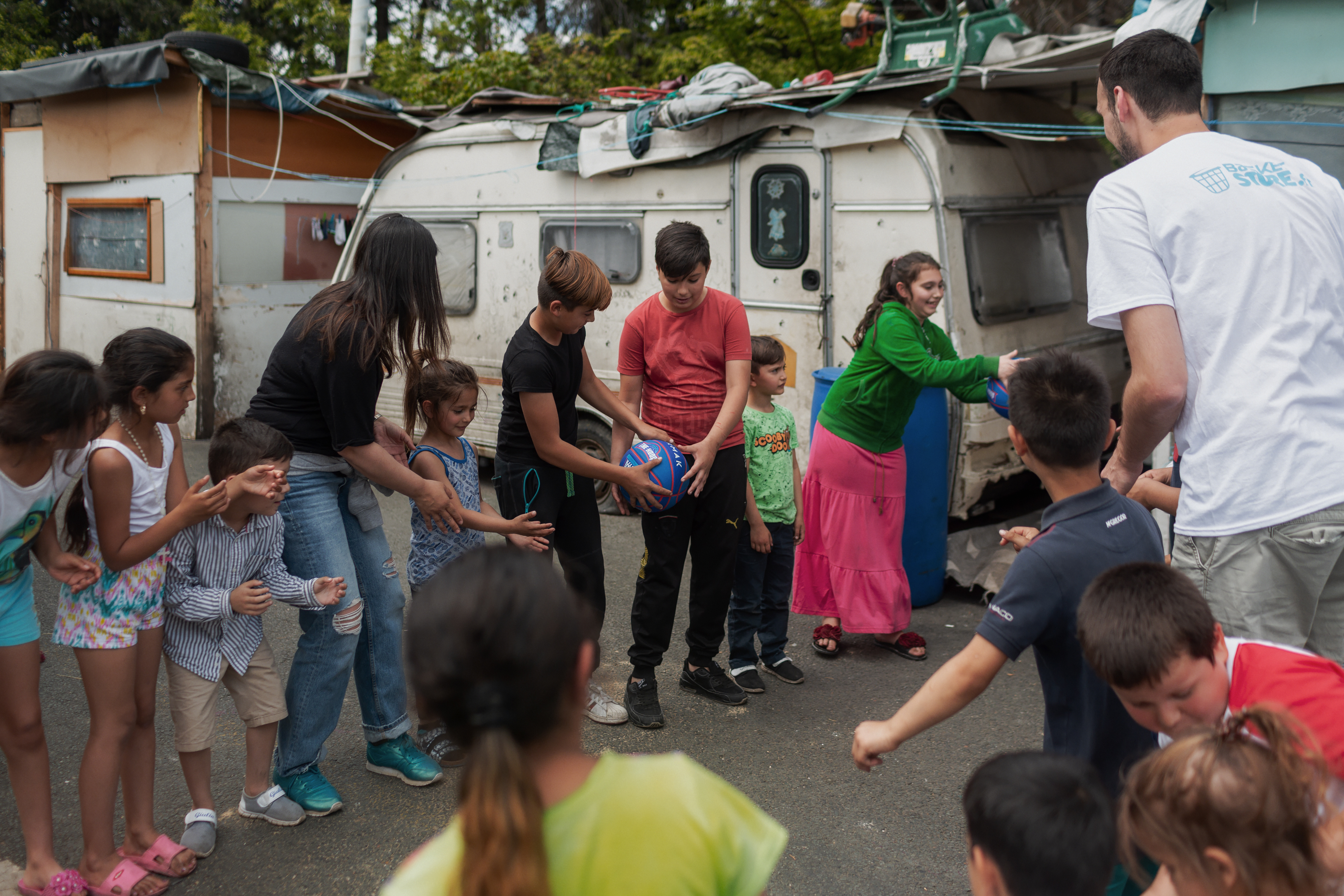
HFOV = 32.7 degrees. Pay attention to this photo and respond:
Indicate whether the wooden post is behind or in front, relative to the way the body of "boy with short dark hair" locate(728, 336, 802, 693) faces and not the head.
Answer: behind

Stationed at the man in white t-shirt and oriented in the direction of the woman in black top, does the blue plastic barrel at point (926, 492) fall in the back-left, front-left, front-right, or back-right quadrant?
front-right

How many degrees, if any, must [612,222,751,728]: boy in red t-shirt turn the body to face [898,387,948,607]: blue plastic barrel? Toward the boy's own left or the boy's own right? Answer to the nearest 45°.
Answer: approximately 135° to the boy's own left

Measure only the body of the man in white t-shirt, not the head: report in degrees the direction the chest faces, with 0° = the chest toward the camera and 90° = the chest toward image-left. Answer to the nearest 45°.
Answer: approximately 135°

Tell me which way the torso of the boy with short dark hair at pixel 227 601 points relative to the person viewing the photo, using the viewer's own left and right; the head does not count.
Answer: facing the viewer and to the right of the viewer

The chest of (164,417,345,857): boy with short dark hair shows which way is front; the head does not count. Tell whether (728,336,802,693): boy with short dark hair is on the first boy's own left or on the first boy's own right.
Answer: on the first boy's own left

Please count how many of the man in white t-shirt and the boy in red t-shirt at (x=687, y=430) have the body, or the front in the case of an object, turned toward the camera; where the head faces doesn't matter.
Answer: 1

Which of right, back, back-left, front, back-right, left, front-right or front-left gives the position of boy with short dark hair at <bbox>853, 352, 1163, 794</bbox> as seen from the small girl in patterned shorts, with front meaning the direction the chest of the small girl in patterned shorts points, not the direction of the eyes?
front

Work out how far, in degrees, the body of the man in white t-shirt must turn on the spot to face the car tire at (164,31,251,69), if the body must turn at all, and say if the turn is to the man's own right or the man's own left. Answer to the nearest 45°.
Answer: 0° — they already face it

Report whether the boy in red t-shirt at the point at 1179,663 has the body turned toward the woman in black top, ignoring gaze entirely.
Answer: no

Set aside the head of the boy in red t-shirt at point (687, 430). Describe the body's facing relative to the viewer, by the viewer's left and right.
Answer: facing the viewer

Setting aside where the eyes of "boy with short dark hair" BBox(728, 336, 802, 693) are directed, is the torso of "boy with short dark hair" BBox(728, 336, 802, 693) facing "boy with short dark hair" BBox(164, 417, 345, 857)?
no

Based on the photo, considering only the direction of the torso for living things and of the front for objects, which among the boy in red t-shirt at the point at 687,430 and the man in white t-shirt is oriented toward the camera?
the boy in red t-shirt

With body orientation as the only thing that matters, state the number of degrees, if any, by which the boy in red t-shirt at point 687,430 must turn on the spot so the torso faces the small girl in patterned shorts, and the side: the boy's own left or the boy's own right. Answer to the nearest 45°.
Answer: approximately 45° to the boy's own right

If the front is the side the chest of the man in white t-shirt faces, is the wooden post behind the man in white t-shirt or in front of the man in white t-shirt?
in front
